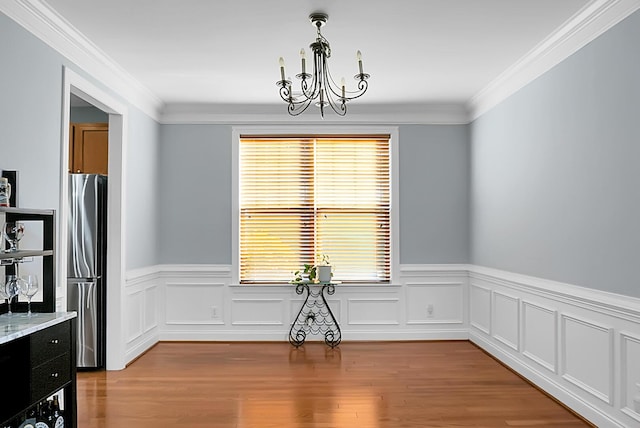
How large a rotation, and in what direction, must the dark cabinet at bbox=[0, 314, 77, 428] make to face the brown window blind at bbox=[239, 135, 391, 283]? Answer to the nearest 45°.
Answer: approximately 90° to its left

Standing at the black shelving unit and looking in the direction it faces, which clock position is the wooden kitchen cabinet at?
The wooden kitchen cabinet is roughly at 8 o'clock from the black shelving unit.

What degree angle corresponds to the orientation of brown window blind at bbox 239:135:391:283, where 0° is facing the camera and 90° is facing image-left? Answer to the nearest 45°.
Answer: approximately 0°

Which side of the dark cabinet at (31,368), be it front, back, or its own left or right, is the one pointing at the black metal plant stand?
left

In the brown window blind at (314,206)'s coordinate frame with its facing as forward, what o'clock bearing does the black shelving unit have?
The black shelving unit is roughly at 1 o'clock from the brown window blind.

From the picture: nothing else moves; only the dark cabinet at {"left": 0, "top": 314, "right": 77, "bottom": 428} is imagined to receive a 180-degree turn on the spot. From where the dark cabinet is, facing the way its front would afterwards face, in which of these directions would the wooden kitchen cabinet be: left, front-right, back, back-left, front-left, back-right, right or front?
front-right

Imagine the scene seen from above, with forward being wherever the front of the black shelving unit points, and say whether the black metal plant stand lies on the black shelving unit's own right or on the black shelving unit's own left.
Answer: on the black shelving unit's own left

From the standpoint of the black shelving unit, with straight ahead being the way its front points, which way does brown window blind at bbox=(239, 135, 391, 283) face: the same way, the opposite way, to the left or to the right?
to the right

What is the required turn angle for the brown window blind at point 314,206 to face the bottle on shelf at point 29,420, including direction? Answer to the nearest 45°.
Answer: approximately 45° to its right

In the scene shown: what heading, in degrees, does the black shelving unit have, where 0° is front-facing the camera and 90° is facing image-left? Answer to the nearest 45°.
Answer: approximately 315°
